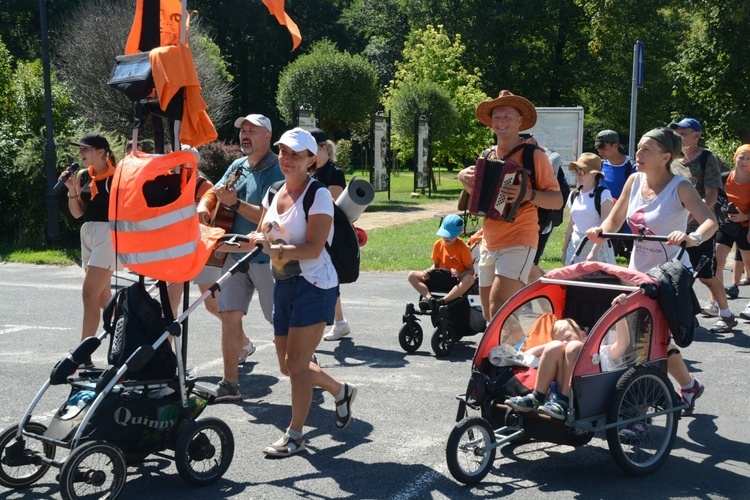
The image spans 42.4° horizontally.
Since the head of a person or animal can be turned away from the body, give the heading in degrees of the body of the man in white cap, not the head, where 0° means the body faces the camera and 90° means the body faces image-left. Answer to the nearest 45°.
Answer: approximately 45°

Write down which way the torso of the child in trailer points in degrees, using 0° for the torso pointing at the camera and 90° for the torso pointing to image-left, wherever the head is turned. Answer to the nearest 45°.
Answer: approximately 45°

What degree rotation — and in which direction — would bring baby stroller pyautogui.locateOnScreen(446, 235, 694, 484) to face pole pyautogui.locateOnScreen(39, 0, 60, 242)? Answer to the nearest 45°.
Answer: approximately 90° to its right

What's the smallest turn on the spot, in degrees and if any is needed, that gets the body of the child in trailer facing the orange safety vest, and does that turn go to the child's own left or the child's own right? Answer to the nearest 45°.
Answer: approximately 45° to the child's own right

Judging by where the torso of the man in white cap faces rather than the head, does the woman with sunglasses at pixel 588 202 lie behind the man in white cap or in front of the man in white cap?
behind

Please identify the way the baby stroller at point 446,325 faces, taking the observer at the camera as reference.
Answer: facing the viewer and to the left of the viewer

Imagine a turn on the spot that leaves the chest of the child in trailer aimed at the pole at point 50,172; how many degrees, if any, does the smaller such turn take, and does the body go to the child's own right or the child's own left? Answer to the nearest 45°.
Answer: approximately 90° to the child's own right

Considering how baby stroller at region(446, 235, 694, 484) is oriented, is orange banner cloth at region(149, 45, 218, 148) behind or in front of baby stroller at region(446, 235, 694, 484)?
in front

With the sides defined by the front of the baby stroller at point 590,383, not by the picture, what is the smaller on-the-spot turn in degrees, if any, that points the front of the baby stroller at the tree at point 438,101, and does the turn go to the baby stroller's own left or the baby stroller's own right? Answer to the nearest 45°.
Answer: approximately 135° to the baby stroller's own right

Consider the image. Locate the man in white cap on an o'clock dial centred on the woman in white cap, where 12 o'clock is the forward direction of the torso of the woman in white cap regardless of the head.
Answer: The man in white cap is roughly at 4 o'clock from the woman in white cap.

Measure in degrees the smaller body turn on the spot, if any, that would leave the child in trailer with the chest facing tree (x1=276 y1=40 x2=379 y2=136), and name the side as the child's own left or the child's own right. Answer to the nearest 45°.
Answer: approximately 135° to the child's own right

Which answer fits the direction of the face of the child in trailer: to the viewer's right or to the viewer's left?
to the viewer's left

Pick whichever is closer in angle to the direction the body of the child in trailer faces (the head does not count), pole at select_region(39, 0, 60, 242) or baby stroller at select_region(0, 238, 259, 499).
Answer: the baby stroller

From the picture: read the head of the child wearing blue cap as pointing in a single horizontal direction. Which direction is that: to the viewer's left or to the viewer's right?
to the viewer's left

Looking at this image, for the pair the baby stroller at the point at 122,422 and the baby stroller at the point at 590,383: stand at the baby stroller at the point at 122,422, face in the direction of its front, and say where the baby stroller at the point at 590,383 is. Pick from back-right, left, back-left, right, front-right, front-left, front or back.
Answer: back-left

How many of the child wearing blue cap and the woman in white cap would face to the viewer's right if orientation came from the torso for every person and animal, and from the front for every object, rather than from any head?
0
